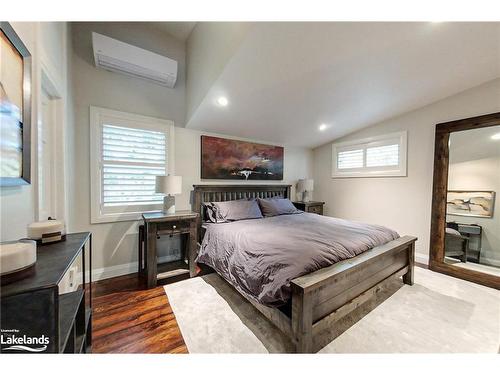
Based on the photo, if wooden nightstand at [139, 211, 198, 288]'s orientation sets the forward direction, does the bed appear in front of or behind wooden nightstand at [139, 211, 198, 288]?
in front

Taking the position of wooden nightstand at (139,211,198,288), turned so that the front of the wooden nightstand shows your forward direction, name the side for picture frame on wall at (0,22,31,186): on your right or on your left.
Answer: on your right

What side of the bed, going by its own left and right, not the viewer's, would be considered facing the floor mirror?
left

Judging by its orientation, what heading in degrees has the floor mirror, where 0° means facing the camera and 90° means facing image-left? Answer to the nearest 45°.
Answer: approximately 45°

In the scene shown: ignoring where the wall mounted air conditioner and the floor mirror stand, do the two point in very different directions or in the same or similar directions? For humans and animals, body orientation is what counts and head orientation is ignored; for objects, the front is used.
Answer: very different directions

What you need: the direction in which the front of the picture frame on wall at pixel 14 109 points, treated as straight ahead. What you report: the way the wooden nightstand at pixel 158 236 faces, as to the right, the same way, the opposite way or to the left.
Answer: to the right

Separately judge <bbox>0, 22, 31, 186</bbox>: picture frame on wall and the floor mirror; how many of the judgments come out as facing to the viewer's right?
1

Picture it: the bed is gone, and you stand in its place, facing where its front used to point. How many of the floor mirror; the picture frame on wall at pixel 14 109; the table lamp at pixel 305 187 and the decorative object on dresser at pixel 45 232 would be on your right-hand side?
2

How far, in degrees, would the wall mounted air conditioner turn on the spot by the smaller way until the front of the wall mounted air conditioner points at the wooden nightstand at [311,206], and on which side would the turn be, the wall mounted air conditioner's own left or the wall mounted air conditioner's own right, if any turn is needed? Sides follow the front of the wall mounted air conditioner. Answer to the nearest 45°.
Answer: approximately 45° to the wall mounted air conditioner's own left

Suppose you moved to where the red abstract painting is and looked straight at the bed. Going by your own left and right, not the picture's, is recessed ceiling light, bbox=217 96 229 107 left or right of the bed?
right

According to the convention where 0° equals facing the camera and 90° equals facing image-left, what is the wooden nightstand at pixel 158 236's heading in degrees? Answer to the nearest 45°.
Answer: approximately 315°

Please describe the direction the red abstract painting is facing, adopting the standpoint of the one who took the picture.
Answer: facing the viewer and to the right of the viewer

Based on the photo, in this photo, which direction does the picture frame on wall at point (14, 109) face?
to the viewer's right

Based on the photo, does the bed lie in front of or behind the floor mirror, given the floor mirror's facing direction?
in front

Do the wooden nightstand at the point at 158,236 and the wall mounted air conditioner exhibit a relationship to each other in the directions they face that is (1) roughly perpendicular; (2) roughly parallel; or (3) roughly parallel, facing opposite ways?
roughly parallel

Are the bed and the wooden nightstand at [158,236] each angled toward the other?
no
